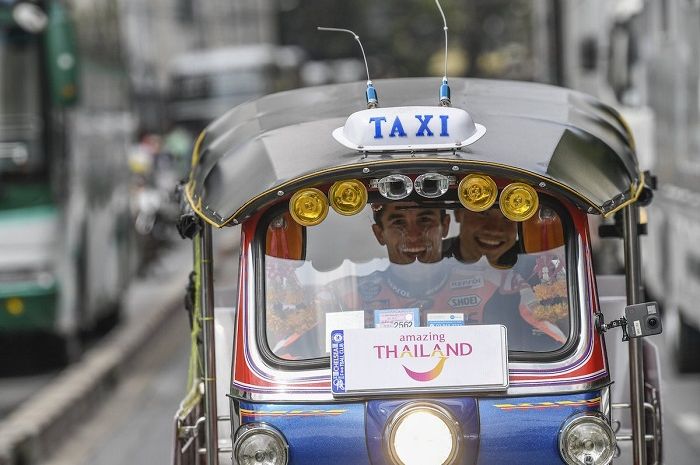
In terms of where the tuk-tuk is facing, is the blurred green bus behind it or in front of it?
behind

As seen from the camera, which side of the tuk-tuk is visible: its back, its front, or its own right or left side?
front
